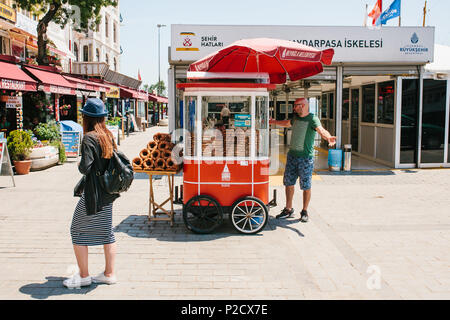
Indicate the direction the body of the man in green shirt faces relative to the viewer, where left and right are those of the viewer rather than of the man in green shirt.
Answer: facing the viewer and to the left of the viewer

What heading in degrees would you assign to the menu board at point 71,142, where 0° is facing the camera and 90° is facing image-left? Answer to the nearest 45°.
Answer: approximately 0°

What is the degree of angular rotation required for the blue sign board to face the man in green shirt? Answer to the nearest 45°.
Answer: approximately 135° to its left

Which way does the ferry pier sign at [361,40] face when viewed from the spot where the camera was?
facing the viewer

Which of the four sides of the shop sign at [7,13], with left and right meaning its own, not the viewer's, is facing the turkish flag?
front

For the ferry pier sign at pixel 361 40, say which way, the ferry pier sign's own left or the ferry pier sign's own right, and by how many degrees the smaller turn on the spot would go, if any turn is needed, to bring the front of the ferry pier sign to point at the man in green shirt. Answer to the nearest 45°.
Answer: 0° — it already faces them

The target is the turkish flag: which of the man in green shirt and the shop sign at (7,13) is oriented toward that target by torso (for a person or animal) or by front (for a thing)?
the shop sign

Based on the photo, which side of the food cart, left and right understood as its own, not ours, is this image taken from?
front

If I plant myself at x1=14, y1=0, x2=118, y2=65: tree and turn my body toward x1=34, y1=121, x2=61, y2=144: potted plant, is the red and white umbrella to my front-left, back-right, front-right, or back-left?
front-left

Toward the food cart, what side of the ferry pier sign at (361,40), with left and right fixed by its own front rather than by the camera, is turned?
front

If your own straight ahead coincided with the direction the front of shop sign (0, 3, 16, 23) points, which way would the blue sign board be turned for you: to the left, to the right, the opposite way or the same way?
to the right

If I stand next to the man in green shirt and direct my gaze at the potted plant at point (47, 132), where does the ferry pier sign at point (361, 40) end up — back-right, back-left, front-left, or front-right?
front-right

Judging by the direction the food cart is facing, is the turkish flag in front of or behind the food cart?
behind
